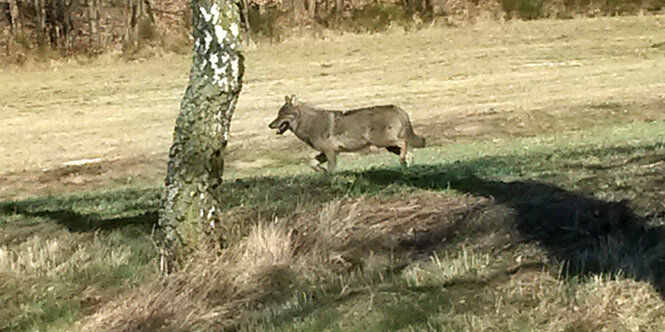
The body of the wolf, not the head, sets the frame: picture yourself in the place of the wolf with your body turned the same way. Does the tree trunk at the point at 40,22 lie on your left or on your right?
on your right

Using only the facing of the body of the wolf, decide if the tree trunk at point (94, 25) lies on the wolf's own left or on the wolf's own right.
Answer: on the wolf's own right

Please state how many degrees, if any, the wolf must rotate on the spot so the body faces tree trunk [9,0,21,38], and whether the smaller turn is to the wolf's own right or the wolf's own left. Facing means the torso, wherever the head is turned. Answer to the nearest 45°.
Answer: approximately 45° to the wolf's own right

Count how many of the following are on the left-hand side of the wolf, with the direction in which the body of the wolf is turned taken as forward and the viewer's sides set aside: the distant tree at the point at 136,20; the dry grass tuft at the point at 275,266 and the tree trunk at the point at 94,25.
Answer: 1

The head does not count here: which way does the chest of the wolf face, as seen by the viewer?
to the viewer's left

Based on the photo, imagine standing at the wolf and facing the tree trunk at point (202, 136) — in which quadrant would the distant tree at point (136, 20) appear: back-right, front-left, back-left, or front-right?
back-right

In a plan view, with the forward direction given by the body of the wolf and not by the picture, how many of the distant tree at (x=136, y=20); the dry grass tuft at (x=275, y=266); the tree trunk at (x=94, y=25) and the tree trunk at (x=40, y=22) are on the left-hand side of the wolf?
1

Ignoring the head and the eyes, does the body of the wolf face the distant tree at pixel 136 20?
no

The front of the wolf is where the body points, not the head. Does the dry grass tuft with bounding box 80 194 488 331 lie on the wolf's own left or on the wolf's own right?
on the wolf's own left

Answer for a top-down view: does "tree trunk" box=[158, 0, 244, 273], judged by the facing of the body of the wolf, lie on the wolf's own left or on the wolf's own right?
on the wolf's own left
